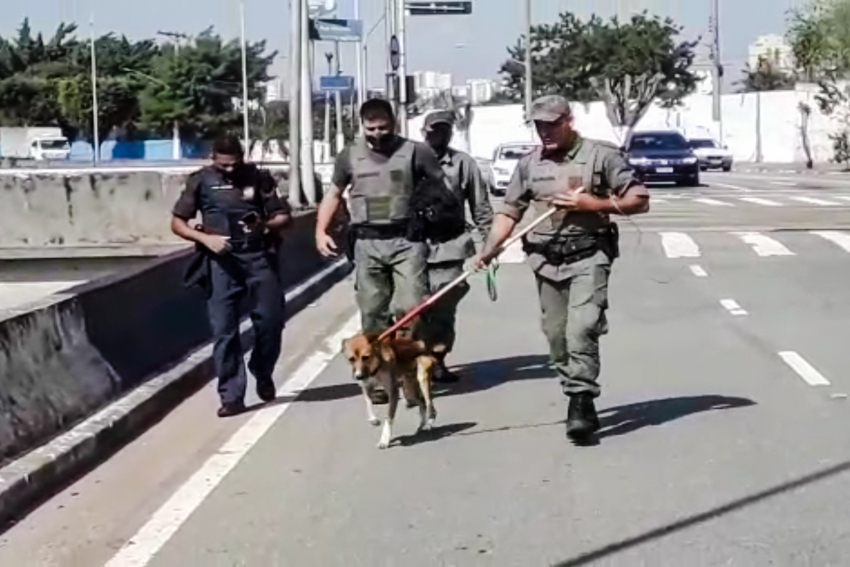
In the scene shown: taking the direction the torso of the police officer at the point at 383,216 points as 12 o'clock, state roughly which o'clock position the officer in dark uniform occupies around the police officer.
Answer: The officer in dark uniform is roughly at 3 o'clock from the police officer.

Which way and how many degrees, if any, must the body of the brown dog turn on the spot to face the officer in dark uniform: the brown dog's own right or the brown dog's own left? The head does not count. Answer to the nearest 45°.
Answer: approximately 90° to the brown dog's own right

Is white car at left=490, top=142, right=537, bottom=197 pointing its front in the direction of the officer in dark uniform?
yes

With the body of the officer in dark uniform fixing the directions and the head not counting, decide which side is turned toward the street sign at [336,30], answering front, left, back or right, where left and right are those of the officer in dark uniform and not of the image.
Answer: back

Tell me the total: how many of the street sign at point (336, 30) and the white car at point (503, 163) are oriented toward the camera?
2

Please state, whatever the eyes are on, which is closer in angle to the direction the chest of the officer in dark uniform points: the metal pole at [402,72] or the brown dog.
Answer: the brown dog

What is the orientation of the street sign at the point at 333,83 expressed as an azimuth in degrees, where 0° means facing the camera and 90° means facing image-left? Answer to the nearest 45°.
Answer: approximately 0°

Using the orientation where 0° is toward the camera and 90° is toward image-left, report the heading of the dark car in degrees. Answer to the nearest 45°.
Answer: approximately 0°

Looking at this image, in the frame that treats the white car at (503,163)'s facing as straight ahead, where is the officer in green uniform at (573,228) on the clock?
The officer in green uniform is roughly at 12 o'clock from the white car.

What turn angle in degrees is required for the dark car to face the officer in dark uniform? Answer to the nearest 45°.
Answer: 0° — it already faces them

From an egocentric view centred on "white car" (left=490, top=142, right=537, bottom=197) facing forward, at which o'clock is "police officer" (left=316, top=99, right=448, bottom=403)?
The police officer is roughly at 12 o'clock from the white car.
